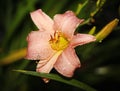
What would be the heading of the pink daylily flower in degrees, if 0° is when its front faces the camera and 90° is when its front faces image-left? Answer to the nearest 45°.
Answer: approximately 0°
